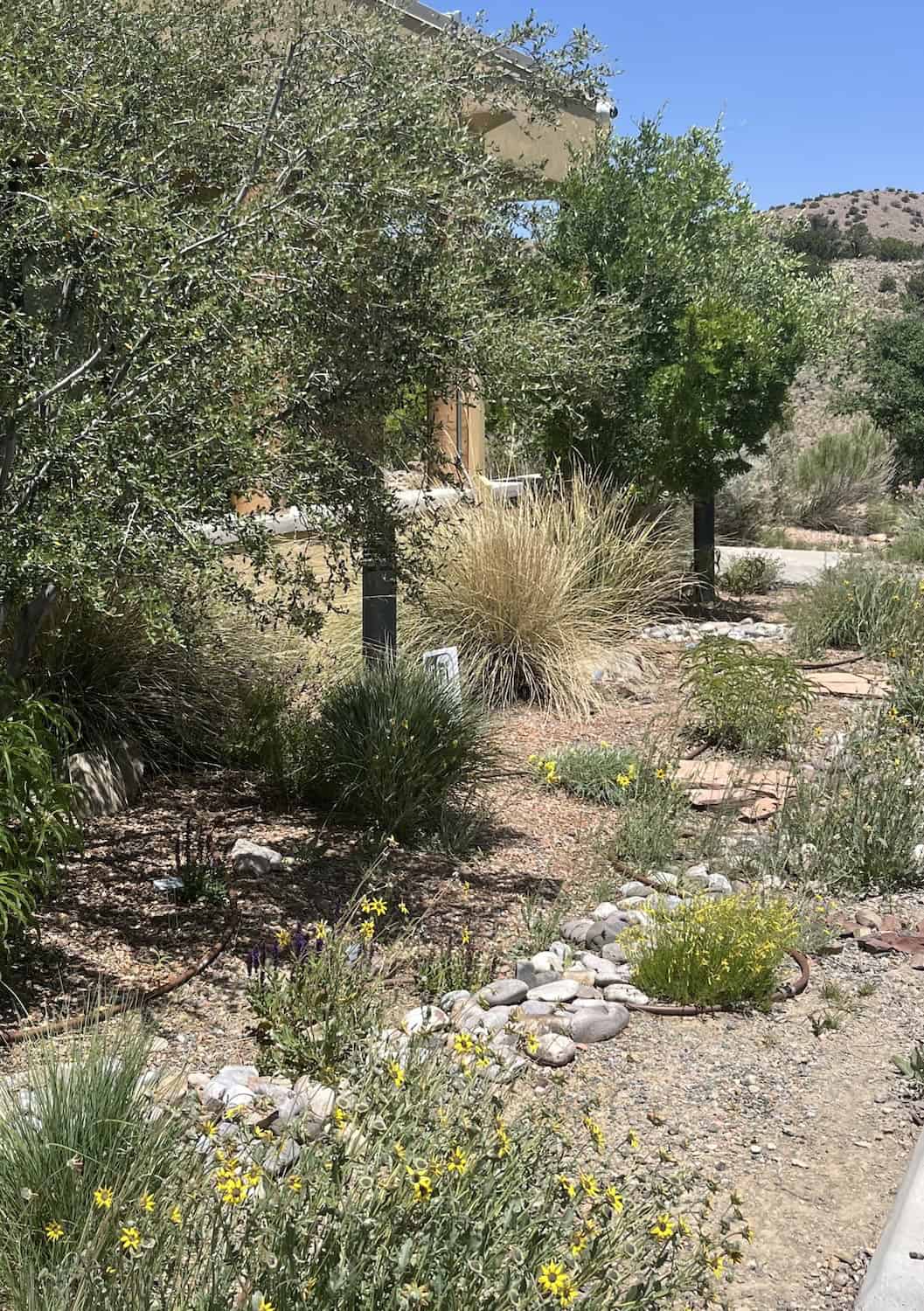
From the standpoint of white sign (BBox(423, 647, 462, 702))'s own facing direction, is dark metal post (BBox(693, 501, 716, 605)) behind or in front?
behind

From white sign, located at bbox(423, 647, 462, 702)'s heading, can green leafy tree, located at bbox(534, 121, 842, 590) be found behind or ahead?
behind

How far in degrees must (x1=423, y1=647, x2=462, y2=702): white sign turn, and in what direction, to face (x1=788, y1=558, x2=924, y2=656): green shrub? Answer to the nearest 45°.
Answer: approximately 135° to its left

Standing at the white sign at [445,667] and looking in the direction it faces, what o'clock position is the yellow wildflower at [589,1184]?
The yellow wildflower is roughly at 12 o'clock from the white sign.

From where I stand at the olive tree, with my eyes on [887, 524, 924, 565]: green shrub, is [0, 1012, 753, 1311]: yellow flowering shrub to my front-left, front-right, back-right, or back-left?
back-right

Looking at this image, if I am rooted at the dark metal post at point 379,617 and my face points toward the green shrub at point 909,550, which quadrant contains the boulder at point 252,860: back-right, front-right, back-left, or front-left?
back-right

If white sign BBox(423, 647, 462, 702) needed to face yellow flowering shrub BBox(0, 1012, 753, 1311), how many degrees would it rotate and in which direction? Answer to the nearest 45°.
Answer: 0° — it already faces it

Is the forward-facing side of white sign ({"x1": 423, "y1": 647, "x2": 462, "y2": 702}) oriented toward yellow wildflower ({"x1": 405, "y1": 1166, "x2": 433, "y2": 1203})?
yes

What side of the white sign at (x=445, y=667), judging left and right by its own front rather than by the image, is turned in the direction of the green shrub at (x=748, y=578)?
back

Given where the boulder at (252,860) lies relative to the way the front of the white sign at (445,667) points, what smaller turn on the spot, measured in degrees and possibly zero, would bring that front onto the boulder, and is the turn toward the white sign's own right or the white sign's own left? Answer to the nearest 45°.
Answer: approximately 45° to the white sign's own right

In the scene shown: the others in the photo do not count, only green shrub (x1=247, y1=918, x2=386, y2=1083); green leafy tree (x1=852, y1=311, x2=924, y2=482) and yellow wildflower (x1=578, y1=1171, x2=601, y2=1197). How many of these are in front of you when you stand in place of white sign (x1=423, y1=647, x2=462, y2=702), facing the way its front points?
2

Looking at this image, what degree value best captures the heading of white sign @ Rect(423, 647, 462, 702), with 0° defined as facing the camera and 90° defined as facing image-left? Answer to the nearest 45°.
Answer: approximately 0°
